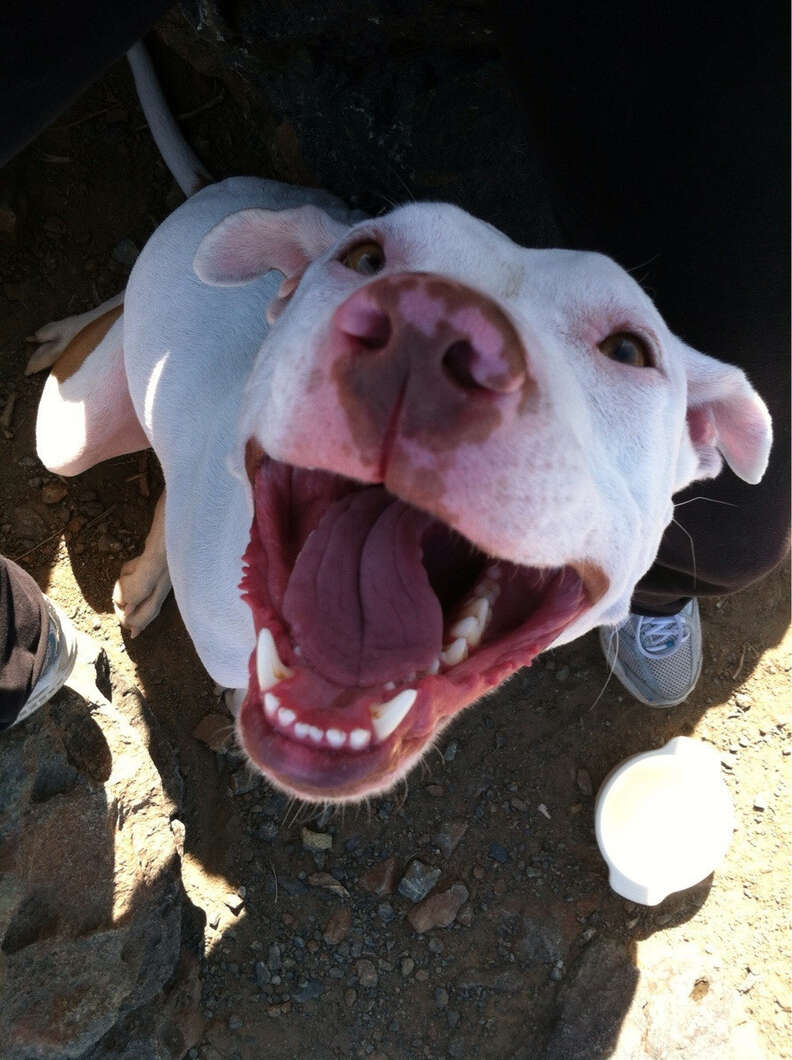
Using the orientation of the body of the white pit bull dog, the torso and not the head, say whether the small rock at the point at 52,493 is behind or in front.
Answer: behind

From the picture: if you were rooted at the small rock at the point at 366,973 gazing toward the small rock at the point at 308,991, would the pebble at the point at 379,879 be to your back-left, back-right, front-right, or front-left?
back-right

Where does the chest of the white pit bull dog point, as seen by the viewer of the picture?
toward the camera
